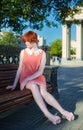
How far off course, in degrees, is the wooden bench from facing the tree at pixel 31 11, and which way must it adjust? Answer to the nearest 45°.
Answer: approximately 135° to its left

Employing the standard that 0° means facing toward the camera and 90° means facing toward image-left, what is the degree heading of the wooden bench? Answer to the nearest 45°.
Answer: approximately 315°
